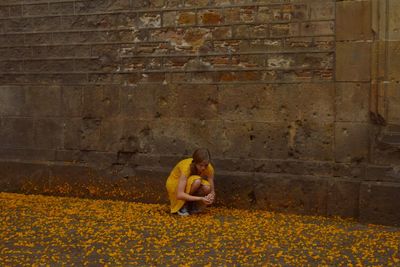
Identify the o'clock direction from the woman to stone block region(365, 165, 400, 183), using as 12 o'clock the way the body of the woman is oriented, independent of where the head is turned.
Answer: The stone block is roughly at 11 o'clock from the woman.

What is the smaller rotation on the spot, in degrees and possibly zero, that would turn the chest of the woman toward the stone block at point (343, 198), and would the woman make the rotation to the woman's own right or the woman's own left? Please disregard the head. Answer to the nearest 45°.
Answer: approximately 45° to the woman's own left

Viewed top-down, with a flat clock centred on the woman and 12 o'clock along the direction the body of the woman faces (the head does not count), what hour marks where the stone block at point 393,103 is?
The stone block is roughly at 11 o'clock from the woman.

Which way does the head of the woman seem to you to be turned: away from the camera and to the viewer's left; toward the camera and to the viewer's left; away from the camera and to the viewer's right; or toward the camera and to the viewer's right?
toward the camera and to the viewer's right

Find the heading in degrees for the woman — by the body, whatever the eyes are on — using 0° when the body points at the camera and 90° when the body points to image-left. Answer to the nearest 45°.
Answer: approximately 315°

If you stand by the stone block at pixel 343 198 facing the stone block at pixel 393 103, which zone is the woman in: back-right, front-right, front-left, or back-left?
back-right
